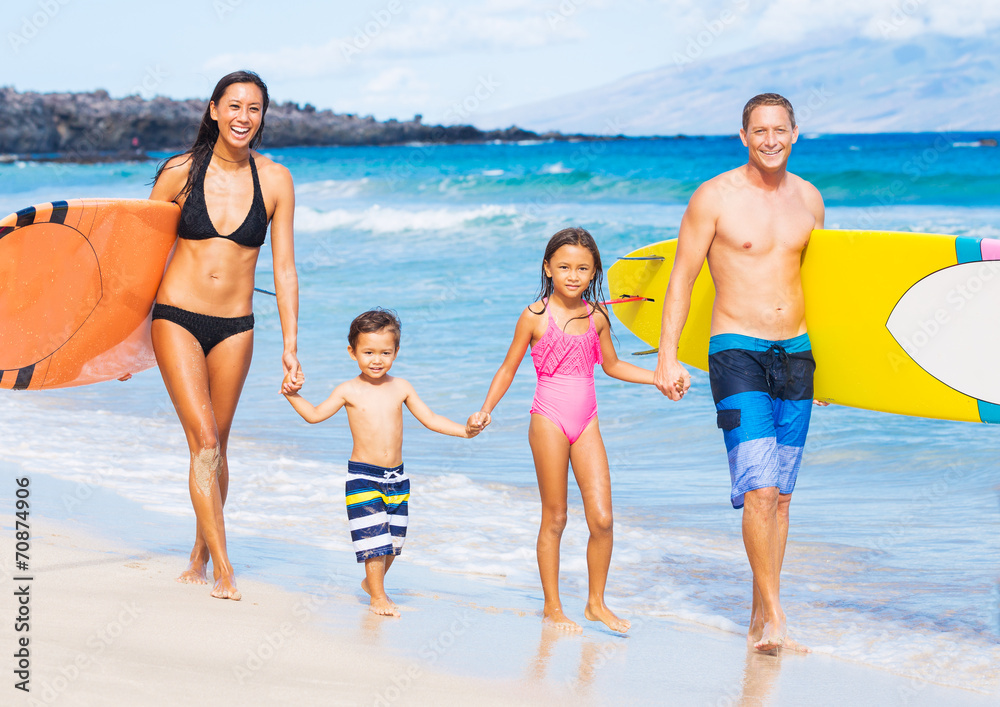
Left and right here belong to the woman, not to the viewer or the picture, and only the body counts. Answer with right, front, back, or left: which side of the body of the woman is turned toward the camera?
front

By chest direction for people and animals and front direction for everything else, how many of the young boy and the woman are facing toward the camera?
2

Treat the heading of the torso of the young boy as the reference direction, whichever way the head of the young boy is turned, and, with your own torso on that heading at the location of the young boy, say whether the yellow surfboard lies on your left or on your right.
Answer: on your left

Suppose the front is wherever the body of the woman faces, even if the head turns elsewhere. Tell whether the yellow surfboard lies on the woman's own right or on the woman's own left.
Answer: on the woman's own left

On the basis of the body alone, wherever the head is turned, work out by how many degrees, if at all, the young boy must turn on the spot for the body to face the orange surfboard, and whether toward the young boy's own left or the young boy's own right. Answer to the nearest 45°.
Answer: approximately 135° to the young boy's own right

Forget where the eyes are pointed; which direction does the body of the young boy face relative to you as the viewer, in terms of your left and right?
facing the viewer

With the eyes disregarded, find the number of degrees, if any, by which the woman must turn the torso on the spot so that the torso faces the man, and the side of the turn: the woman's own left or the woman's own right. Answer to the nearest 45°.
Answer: approximately 90° to the woman's own left

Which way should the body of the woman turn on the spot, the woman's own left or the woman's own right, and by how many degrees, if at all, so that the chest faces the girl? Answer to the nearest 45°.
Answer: approximately 90° to the woman's own left
